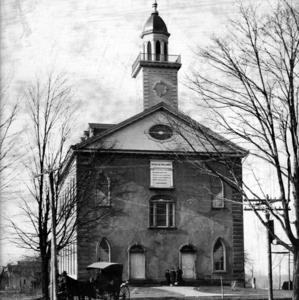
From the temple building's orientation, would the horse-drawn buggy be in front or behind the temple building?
in front

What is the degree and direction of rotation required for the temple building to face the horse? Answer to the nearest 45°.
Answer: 0° — it already faces it

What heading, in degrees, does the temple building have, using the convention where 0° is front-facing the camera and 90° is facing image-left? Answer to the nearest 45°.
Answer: approximately 0°
